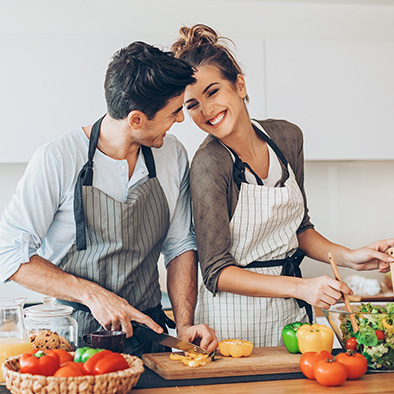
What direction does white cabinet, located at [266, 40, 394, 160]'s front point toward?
toward the camera

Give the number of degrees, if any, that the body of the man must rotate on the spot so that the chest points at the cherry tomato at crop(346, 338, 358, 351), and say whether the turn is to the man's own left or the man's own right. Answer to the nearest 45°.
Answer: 0° — they already face it

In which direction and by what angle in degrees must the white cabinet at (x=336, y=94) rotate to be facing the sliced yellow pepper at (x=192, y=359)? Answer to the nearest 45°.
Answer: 0° — it already faces it

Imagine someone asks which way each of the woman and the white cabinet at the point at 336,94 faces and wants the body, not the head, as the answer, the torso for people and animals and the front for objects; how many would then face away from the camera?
0

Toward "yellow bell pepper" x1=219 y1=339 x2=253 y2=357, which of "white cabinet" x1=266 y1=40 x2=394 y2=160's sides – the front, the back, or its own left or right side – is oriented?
front

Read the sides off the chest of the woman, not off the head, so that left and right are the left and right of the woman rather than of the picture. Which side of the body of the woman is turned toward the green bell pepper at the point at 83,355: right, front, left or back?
right

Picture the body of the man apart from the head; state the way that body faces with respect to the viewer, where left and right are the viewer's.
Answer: facing the viewer and to the right of the viewer

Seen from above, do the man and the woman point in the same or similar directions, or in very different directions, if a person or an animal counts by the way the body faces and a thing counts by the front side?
same or similar directions

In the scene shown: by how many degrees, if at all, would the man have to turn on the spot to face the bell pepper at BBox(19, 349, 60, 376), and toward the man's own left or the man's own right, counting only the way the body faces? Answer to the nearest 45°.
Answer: approximately 45° to the man's own right

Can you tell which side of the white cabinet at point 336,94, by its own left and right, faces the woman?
front

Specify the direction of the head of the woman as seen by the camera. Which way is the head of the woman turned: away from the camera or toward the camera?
toward the camera

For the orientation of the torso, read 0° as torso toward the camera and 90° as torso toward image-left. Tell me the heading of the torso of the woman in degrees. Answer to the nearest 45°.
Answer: approximately 315°

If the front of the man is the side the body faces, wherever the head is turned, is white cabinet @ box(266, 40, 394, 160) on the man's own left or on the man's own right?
on the man's own left
